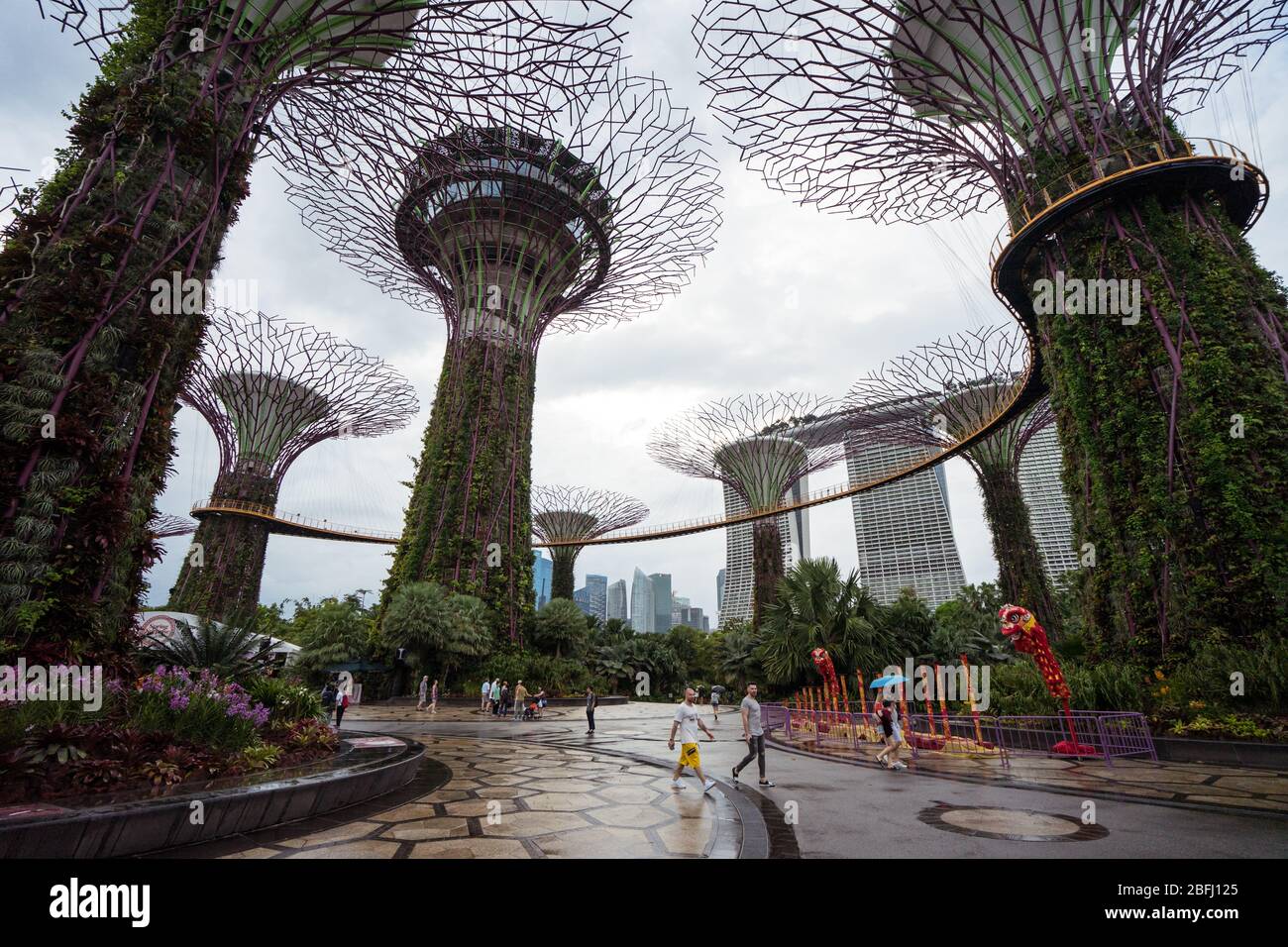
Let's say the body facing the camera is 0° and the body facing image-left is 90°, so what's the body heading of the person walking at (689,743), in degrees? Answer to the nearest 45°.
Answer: approximately 315°

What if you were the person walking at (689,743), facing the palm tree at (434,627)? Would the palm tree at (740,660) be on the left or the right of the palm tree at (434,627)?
right

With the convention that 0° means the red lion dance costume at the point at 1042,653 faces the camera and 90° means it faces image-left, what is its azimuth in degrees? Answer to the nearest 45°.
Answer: approximately 45°

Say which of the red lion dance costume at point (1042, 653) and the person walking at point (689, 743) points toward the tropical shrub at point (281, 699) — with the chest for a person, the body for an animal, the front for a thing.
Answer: the red lion dance costume

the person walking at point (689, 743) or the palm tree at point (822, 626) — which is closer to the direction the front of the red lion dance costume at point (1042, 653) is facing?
the person walking

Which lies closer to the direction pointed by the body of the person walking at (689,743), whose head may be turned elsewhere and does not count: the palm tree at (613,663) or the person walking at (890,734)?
the person walking

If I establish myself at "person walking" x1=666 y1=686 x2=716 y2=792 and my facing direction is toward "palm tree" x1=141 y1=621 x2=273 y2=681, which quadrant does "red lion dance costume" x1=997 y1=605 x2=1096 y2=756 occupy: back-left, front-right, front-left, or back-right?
back-right

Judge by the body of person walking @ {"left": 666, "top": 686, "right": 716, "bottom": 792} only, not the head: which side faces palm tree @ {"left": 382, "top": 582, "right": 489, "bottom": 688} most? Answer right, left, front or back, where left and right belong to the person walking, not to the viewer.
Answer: back
